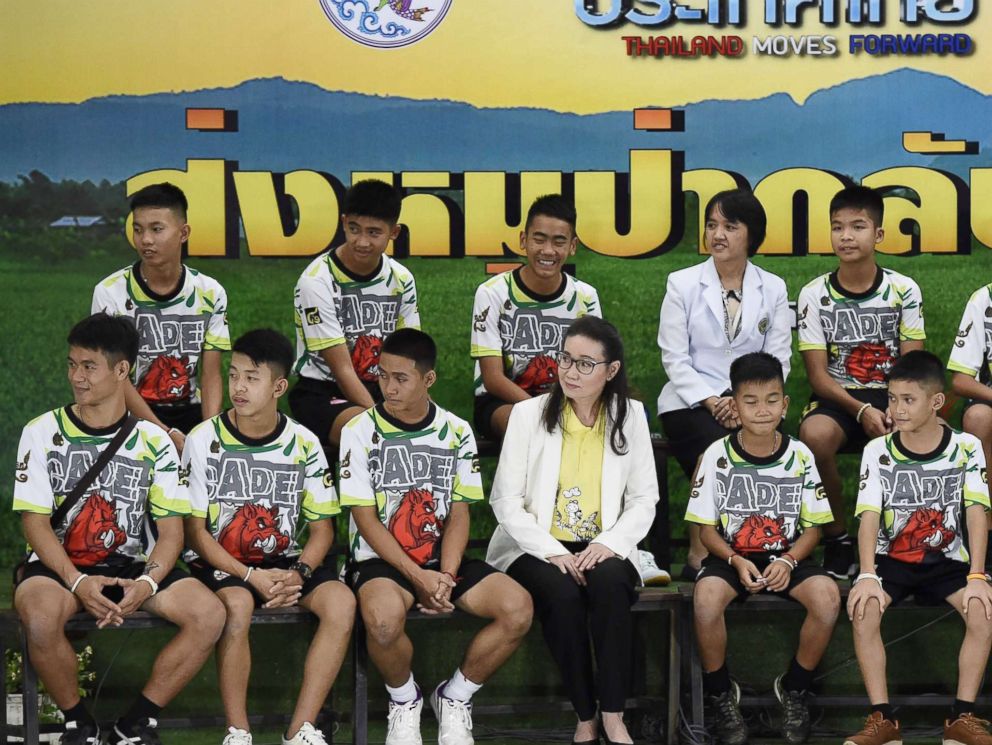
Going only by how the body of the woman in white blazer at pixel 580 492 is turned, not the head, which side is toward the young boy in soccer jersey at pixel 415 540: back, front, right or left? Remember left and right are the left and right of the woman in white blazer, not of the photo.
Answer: right

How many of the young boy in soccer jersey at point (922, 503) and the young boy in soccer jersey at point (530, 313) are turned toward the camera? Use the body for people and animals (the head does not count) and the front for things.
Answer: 2

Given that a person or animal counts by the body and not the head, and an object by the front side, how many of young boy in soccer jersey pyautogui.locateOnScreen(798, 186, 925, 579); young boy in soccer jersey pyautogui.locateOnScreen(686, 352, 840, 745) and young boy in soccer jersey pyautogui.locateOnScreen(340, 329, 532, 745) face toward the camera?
3

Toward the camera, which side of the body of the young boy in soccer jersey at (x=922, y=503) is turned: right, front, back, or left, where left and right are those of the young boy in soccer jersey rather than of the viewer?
front

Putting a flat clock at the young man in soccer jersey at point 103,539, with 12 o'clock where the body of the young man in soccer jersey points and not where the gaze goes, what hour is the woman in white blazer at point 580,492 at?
The woman in white blazer is roughly at 9 o'clock from the young man in soccer jersey.

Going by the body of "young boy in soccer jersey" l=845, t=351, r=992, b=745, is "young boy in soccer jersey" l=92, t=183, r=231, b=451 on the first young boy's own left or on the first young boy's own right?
on the first young boy's own right

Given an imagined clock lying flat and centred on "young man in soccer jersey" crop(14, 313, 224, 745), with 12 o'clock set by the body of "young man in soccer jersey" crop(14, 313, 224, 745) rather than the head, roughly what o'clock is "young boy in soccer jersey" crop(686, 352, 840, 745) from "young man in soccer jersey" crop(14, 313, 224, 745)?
"young boy in soccer jersey" crop(686, 352, 840, 745) is roughly at 9 o'clock from "young man in soccer jersey" crop(14, 313, 224, 745).

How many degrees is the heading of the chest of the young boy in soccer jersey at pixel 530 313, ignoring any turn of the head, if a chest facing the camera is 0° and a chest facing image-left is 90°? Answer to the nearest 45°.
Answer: approximately 0°

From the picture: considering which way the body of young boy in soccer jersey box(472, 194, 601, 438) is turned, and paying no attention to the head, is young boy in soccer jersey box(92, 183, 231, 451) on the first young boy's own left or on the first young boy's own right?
on the first young boy's own right

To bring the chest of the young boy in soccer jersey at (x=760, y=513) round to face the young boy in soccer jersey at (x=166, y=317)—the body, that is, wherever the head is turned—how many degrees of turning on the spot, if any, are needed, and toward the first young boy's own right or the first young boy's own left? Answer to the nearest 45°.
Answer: approximately 90° to the first young boy's own right

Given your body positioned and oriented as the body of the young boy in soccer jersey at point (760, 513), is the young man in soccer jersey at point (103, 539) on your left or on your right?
on your right

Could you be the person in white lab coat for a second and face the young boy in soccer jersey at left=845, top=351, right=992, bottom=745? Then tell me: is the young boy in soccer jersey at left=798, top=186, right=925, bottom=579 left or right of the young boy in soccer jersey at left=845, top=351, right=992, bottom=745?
left

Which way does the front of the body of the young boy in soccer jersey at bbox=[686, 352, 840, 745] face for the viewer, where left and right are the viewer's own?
facing the viewer

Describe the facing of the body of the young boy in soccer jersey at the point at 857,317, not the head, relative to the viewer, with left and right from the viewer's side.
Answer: facing the viewer
